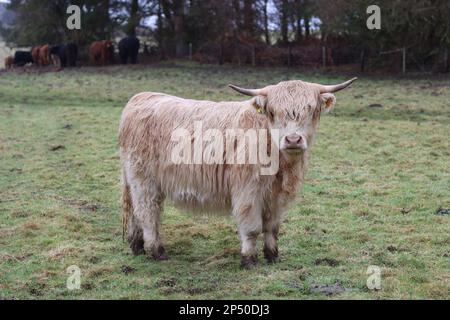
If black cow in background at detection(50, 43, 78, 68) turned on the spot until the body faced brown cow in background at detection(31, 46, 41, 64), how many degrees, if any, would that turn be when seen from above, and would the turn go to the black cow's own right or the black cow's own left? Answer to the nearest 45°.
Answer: approximately 45° to the black cow's own right

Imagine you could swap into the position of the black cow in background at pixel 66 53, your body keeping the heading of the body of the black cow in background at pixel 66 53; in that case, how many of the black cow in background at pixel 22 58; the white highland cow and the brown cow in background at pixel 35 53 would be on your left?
1

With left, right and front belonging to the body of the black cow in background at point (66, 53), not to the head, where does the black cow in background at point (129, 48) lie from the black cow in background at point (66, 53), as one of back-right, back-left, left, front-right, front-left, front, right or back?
back

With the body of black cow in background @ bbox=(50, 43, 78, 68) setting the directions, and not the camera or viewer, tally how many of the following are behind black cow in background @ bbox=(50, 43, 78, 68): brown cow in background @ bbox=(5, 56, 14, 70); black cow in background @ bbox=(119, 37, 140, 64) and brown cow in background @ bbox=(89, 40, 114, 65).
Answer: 2

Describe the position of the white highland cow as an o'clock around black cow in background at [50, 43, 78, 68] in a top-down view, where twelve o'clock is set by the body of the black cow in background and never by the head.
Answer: The white highland cow is roughly at 9 o'clock from the black cow in background.

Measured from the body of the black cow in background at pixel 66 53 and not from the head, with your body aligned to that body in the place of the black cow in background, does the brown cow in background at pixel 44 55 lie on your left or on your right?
on your right

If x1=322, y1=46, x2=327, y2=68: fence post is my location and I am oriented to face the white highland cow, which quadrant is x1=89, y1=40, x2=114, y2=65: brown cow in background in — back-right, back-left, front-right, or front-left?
back-right

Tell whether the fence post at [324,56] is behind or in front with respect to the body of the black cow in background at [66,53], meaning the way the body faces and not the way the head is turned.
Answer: behind

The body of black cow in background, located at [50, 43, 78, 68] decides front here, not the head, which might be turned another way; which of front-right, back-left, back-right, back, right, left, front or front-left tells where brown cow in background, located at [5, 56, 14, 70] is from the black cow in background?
front-right

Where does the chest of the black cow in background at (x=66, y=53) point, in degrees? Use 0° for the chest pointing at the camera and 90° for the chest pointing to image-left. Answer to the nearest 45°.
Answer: approximately 90°
